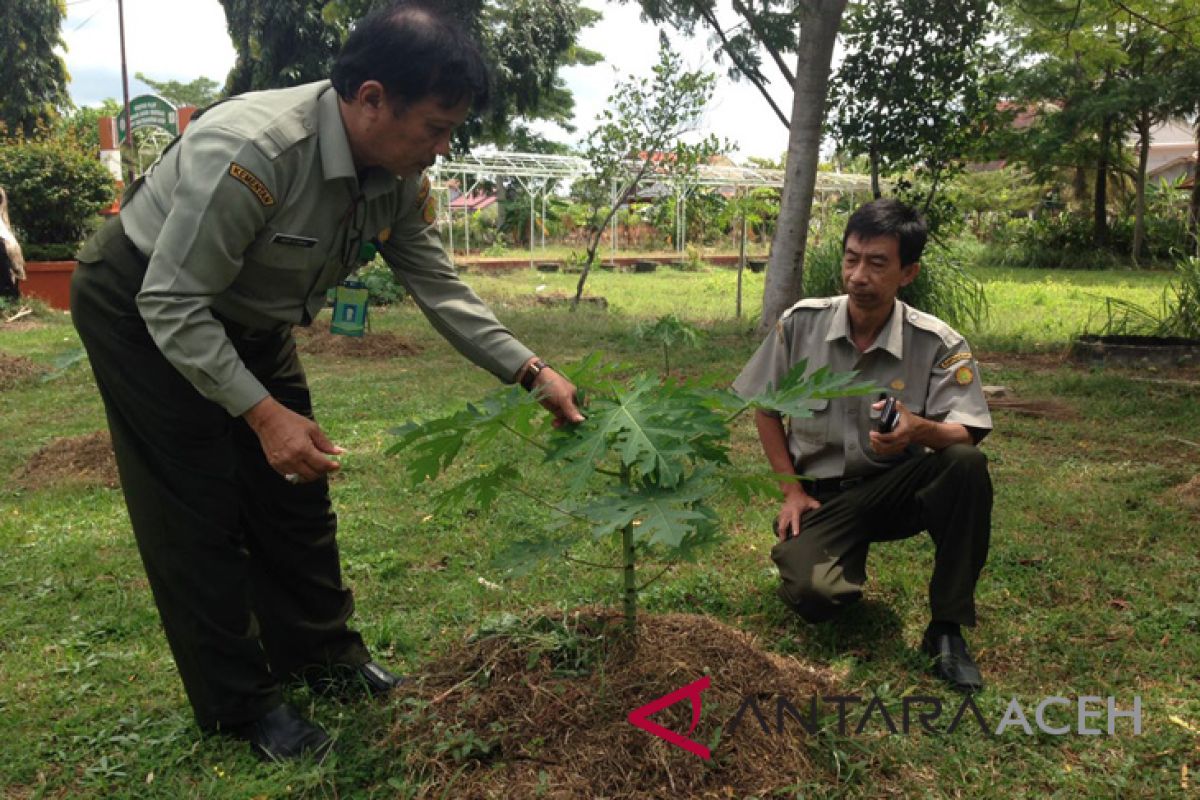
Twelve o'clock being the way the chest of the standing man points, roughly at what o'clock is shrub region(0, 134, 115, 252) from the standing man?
The shrub is roughly at 7 o'clock from the standing man.

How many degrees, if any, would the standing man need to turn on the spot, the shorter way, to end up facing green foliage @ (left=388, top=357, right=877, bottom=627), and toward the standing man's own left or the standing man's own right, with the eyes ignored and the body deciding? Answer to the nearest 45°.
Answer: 0° — they already face it

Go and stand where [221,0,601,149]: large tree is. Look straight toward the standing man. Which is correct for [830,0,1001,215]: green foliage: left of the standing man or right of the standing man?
left

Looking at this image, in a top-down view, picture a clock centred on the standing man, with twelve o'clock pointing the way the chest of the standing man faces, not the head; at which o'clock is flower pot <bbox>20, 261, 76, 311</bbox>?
The flower pot is roughly at 7 o'clock from the standing man.

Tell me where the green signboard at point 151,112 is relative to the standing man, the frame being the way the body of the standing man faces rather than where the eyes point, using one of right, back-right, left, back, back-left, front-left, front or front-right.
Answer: back-left

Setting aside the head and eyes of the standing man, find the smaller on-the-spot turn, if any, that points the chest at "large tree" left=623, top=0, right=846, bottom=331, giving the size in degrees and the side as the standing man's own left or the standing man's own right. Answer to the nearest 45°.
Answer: approximately 90° to the standing man's own left

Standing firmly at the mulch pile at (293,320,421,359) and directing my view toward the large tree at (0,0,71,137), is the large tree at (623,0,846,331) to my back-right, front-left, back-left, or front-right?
back-right

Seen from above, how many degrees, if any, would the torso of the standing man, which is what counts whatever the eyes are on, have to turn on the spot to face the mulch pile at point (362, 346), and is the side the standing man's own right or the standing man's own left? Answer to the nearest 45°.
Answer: approximately 135° to the standing man's own left

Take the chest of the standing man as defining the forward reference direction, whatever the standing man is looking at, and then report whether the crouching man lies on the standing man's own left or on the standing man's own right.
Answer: on the standing man's own left

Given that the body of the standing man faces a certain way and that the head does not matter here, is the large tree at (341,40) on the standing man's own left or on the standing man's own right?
on the standing man's own left

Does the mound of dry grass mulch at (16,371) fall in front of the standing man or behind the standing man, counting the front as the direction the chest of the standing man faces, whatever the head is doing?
behind

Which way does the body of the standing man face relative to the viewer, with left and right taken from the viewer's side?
facing the viewer and to the right of the viewer
